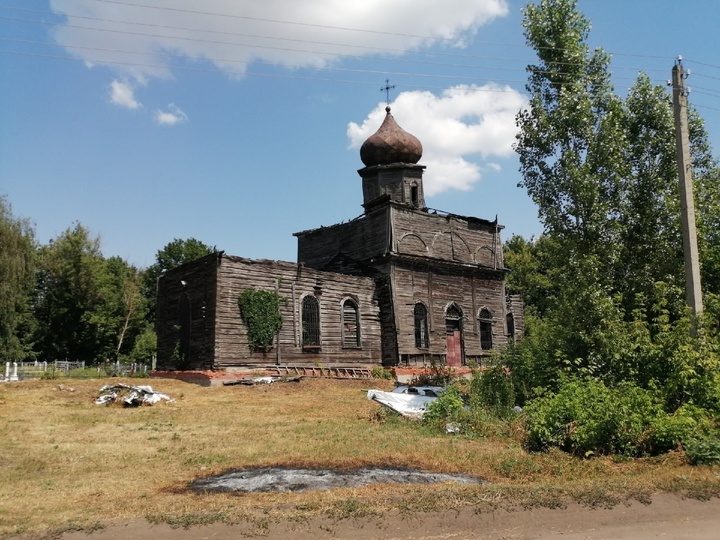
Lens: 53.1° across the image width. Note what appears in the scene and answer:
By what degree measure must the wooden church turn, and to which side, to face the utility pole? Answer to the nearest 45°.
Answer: approximately 45° to its left

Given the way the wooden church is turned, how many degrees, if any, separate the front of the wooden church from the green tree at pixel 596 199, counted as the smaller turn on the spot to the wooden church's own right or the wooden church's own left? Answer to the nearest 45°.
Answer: approximately 45° to the wooden church's own left

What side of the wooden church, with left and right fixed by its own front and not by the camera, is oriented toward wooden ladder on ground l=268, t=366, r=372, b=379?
front

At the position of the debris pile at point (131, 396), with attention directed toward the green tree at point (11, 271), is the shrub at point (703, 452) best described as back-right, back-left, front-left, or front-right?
back-right

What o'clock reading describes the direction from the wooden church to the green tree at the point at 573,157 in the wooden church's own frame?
The green tree is roughly at 10 o'clock from the wooden church.

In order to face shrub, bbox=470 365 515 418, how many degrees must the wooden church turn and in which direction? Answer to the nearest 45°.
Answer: approximately 45° to its left

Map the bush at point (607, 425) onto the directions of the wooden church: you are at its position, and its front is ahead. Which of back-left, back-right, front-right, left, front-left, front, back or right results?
front-left

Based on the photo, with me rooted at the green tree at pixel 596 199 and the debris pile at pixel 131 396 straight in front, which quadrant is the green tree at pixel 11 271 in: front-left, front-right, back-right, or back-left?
front-right
